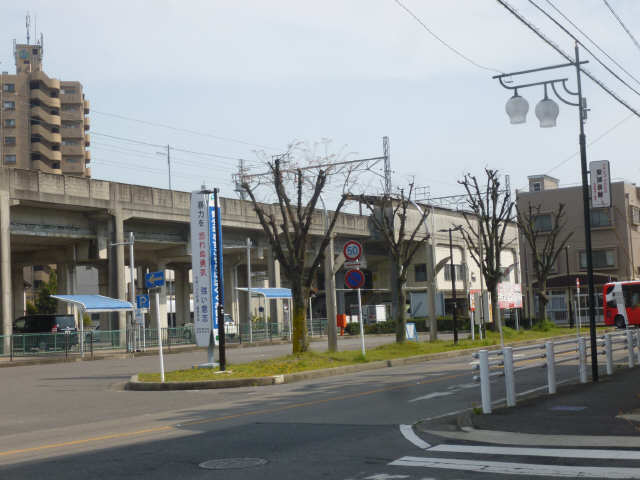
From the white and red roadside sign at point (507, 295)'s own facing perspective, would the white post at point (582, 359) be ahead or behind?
ahead

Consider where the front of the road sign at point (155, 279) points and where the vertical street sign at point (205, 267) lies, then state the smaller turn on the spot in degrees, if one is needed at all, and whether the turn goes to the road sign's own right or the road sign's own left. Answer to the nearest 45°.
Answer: approximately 135° to the road sign's own left

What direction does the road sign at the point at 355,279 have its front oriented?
toward the camera

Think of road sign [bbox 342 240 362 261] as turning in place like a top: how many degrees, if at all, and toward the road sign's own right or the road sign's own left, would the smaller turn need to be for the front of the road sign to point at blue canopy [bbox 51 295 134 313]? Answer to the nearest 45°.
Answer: approximately 135° to the road sign's own right

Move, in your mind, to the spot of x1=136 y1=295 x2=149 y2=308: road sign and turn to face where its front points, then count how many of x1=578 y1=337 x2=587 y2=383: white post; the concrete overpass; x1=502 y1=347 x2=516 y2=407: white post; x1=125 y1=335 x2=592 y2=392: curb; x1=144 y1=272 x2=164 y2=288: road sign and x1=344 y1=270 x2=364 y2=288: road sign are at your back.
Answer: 1

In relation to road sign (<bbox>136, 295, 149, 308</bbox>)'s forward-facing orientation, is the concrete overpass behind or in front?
behind

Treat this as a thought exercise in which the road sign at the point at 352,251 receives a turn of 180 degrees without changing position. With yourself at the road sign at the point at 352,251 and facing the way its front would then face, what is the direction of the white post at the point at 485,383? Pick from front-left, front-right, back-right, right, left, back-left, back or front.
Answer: back

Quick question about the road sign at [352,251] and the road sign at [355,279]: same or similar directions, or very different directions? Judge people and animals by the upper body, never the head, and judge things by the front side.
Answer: same or similar directions

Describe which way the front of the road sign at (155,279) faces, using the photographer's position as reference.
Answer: facing the viewer

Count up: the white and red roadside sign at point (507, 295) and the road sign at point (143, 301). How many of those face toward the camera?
2

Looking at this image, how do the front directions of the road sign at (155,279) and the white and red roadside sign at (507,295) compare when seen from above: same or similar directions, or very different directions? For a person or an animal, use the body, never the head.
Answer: same or similar directions

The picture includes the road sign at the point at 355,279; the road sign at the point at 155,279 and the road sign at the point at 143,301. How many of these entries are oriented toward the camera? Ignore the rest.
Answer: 3

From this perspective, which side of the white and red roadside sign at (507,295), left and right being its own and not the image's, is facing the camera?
front

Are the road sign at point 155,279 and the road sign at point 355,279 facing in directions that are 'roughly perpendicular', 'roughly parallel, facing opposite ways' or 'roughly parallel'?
roughly parallel

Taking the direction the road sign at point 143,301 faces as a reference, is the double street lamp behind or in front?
in front

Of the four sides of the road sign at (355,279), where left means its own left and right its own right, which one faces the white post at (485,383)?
front

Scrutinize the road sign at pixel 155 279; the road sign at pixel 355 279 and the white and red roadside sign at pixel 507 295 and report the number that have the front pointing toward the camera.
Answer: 3

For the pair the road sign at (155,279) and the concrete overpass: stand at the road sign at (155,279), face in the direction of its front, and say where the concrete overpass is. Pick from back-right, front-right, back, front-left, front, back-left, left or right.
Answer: back
